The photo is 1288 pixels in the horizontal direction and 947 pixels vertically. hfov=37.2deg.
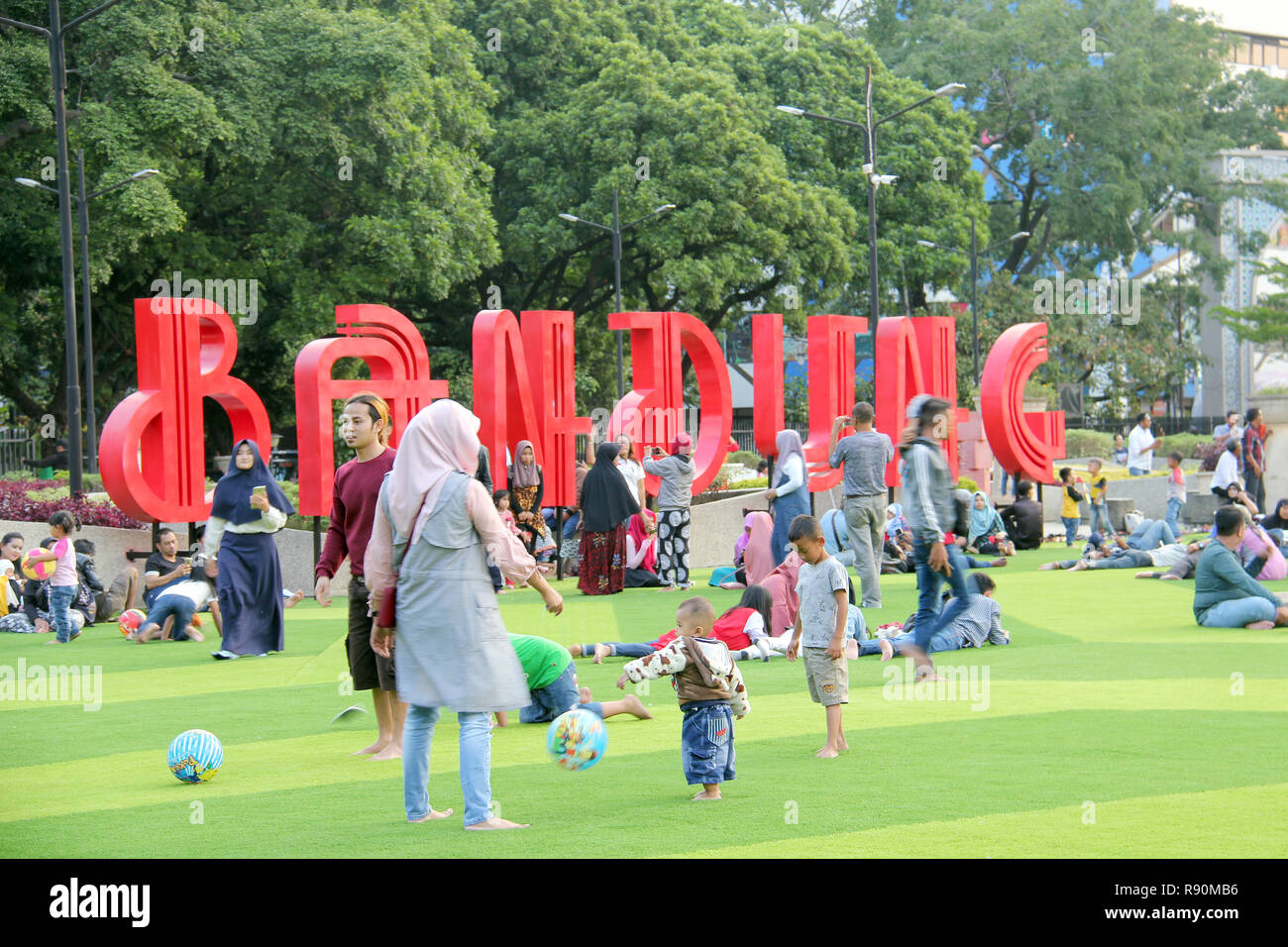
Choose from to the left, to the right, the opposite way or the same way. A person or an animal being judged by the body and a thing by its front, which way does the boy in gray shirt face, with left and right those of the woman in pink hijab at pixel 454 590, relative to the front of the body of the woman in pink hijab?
the opposite way

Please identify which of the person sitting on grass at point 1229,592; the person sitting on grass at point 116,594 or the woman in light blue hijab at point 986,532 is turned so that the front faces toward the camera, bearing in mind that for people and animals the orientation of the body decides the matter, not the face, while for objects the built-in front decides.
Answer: the woman in light blue hijab

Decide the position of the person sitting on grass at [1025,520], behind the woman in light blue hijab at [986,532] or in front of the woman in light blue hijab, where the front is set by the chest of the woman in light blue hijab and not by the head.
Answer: behind

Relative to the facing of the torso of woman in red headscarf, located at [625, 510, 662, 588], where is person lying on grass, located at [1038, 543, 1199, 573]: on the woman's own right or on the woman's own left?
on the woman's own left

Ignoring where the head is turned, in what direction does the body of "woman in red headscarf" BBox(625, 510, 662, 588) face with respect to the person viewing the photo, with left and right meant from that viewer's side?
facing the viewer and to the right of the viewer

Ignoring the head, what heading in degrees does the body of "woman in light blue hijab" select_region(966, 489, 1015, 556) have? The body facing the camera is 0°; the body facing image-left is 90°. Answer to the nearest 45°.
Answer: approximately 0°

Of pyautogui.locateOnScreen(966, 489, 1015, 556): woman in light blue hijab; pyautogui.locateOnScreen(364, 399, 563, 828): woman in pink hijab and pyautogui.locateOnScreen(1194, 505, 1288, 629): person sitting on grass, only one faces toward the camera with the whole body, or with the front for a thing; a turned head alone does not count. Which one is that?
the woman in light blue hijab

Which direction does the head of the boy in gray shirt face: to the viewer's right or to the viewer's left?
to the viewer's left
